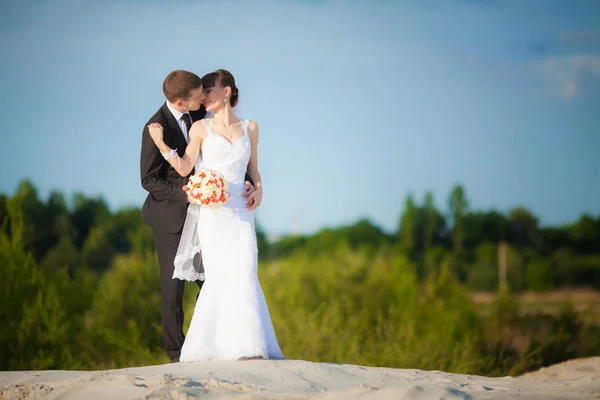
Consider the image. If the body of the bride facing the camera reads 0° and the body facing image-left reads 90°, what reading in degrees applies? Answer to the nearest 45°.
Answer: approximately 0°

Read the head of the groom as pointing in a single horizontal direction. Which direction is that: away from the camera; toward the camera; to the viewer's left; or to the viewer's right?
to the viewer's right

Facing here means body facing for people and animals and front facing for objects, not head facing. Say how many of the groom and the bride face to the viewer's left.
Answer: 0

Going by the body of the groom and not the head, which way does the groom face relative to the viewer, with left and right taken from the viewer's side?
facing the viewer and to the right of the viewer

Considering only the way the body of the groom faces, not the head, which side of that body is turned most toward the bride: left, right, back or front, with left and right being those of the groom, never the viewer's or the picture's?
front

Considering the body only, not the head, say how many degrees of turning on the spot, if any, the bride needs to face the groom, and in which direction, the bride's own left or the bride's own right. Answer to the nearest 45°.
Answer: approximately 135° to the bride's own right

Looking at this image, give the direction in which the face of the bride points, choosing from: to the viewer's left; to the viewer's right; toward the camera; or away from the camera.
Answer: to the viewer's left
